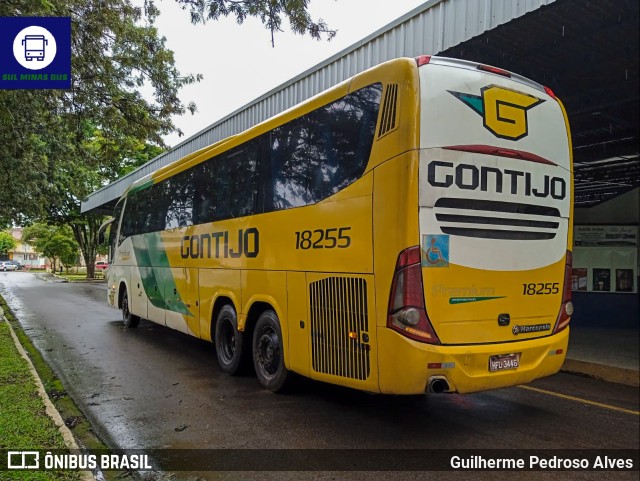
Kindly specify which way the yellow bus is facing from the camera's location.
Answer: facing away from the viewer and to the left of the viewer

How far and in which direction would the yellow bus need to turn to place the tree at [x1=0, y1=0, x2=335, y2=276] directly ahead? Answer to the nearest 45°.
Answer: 0° — it already faces it
